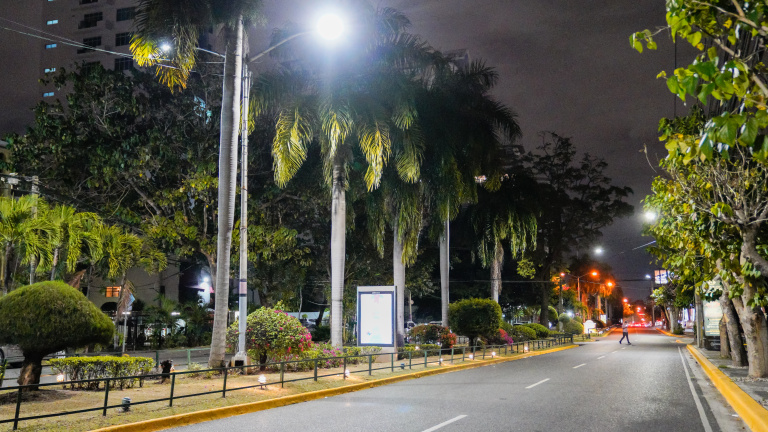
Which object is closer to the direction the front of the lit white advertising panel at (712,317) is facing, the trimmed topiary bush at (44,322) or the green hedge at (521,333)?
the trimmed topiary bush

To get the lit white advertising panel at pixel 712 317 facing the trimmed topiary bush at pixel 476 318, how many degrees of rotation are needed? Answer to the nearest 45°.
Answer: approximately 45° to its right

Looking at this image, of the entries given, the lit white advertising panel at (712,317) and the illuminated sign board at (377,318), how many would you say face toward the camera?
2

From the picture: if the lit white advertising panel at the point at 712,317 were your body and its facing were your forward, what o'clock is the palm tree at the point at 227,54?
The palm tree is roughly at 1 o'clock from the lit white advertising panel.

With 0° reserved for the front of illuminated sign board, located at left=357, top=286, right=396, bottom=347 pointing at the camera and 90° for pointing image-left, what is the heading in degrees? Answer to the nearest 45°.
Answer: approximately 0°

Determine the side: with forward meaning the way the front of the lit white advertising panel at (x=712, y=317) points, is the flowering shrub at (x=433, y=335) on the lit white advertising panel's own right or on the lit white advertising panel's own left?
on the lit white advertising panel's own right

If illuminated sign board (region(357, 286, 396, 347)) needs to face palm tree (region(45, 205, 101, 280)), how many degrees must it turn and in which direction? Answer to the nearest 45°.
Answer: approximately 90° to its right

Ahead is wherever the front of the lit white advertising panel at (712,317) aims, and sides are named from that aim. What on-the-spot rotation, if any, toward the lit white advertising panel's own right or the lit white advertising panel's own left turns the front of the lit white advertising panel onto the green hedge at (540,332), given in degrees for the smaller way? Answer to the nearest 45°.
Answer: approximately 135° to the lit white advertising panel's own right

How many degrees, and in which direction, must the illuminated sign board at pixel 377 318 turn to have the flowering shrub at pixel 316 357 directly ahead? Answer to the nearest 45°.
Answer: approximately 45° to its right
